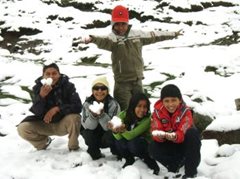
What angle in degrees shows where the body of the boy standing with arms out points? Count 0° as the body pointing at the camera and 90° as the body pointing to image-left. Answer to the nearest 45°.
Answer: approximately 0°

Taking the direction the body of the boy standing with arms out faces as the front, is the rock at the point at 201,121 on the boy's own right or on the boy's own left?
on the boy's own left

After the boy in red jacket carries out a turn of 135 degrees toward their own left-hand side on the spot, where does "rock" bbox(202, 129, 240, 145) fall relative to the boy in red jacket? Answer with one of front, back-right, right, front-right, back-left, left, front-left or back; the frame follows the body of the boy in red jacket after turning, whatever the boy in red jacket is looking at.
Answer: front

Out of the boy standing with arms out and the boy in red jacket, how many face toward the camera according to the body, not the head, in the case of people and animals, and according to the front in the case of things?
2

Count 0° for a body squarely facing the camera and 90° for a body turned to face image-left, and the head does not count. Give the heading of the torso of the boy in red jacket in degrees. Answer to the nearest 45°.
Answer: approximately 0°

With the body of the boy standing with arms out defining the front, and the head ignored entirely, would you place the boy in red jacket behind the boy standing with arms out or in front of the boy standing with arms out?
in front

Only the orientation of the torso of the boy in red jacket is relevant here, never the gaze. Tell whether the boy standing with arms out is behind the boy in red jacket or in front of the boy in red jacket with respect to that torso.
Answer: behind

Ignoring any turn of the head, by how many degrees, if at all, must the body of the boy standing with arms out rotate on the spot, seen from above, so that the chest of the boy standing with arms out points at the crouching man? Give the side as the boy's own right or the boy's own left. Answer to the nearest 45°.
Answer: approximately 45° to the boy's own right
